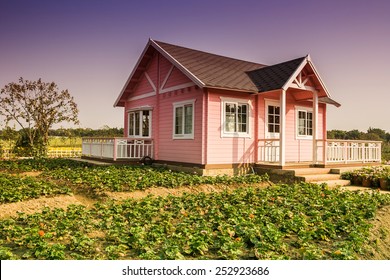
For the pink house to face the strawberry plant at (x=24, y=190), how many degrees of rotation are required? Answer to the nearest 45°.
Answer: approximately 90° to its right
